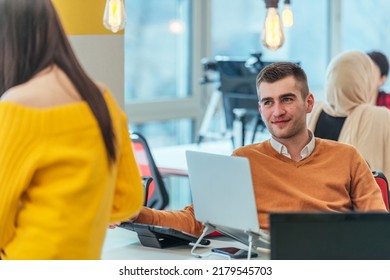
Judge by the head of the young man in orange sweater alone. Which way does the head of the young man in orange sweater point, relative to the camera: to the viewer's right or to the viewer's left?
to the viewer's left

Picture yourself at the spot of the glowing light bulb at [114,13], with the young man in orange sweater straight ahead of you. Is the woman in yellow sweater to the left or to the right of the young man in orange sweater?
right

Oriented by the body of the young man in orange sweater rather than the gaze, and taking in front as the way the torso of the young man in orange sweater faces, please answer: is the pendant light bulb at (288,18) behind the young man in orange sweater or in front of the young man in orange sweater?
behind

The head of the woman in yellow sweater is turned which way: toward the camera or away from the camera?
away from the camera

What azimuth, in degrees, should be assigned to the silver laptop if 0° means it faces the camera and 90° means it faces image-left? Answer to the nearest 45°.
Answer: approximately 225°

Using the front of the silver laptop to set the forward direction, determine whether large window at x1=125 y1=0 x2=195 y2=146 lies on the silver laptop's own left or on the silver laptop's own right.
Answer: on the silver laptop's own left

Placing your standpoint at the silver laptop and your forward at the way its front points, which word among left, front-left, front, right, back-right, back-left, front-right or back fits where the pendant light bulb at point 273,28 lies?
front-left

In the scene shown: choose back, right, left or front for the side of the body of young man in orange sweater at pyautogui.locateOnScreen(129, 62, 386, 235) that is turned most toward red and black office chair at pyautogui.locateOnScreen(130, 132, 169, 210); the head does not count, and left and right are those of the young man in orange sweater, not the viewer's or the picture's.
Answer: right

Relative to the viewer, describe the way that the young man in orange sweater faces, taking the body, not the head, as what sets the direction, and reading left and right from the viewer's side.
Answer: facing the viewer and to the left of the viewer

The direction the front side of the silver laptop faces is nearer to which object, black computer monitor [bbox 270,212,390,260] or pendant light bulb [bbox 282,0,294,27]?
the pendant light bulb

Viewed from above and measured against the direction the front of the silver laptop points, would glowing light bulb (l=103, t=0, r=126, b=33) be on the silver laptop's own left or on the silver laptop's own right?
on the silver laptop's own left
